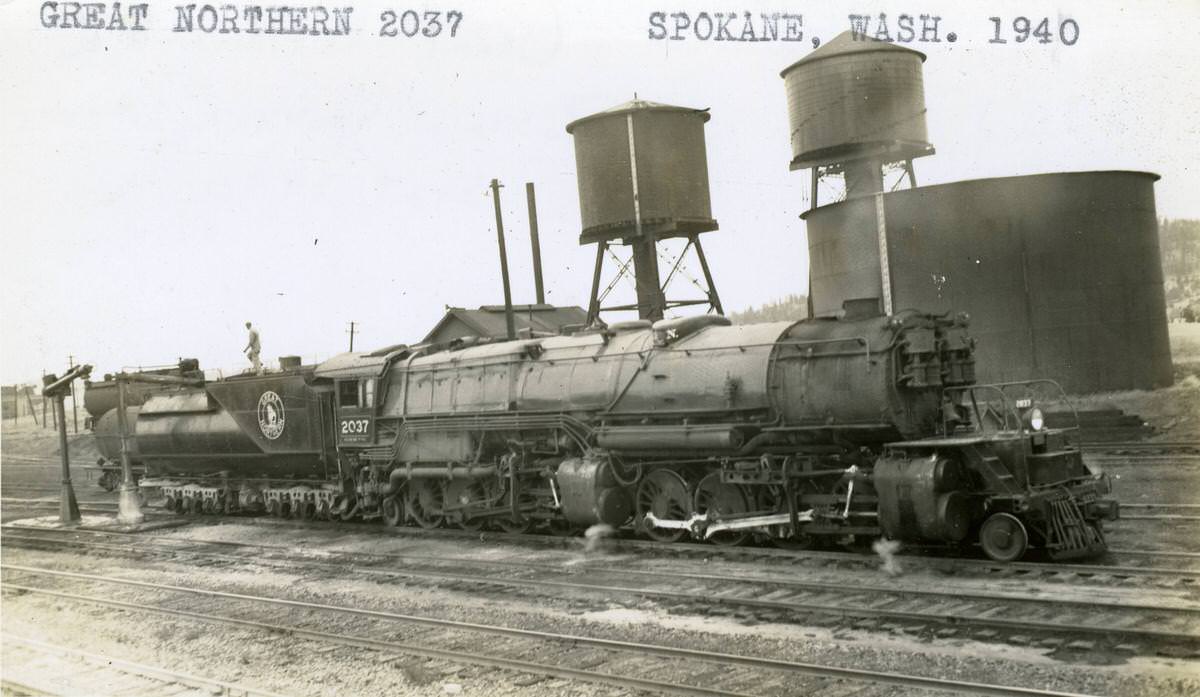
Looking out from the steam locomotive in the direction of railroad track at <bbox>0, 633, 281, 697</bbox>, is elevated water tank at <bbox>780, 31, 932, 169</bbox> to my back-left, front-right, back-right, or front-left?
back-left

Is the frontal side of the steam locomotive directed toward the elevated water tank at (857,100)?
no

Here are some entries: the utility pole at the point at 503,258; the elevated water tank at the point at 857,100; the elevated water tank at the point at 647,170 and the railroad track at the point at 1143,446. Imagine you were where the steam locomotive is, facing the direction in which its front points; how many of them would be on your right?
0

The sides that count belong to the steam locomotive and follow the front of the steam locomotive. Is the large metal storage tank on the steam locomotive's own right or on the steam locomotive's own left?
on the steam locomotive's own left

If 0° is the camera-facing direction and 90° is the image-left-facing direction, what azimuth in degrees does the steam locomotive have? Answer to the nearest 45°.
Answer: approximately 315°

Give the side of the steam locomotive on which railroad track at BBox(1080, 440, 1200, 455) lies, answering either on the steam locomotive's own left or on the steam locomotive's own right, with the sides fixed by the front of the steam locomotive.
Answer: on the steam locomotive's own left

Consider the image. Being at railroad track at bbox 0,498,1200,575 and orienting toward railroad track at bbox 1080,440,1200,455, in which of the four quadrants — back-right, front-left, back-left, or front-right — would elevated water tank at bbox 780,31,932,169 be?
front-left

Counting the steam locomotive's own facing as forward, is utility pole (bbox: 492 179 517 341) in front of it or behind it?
behind

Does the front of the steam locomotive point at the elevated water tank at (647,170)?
no

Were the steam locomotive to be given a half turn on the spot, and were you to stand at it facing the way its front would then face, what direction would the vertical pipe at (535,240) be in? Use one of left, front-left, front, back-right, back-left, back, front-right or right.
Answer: front-right

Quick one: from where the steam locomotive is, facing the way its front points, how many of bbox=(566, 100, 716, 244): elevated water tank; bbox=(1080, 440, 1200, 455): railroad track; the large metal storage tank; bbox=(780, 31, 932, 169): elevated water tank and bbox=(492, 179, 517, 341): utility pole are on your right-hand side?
0

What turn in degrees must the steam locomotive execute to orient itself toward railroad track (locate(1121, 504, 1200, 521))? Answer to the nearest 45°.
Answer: approximately 45° to its left
